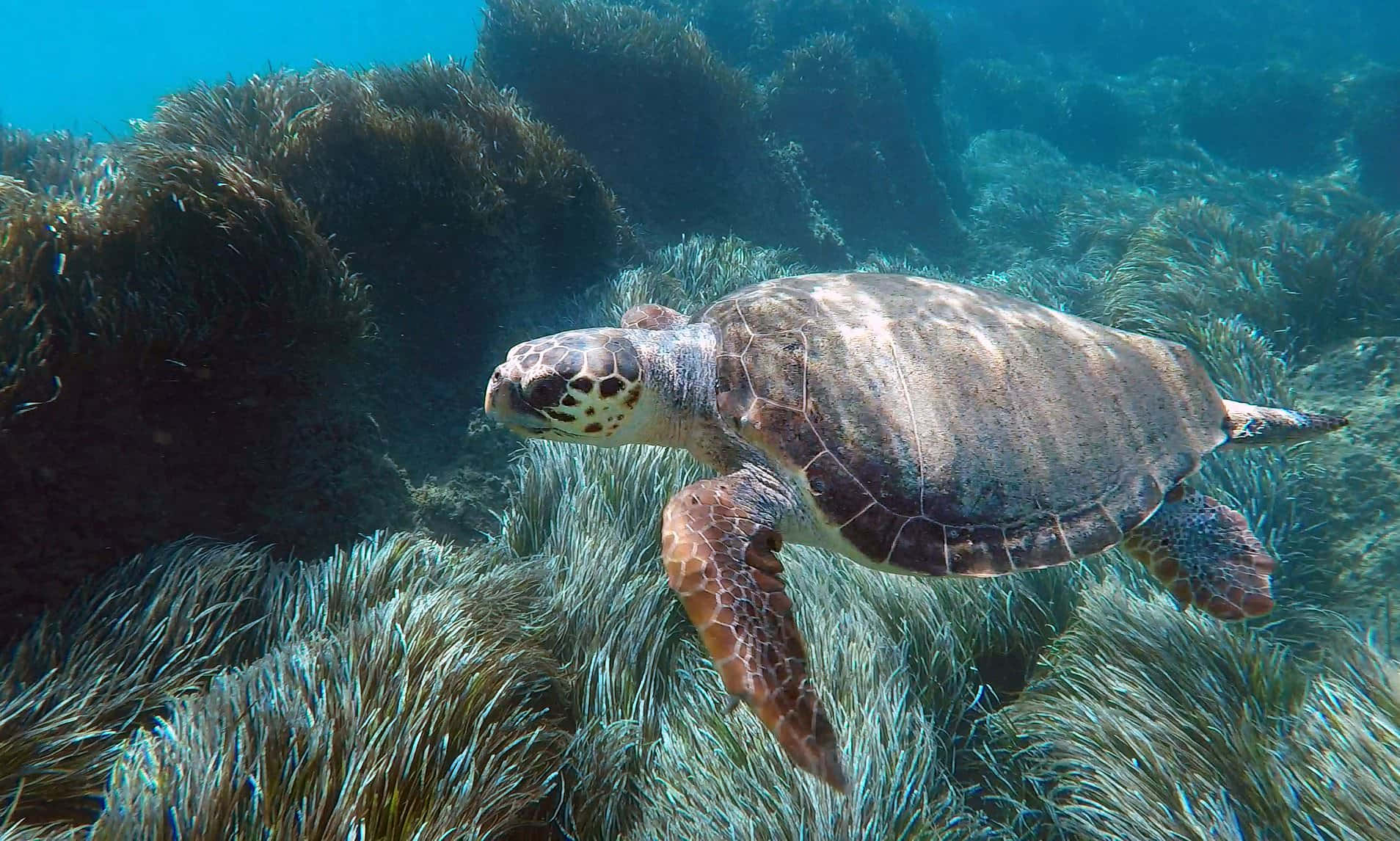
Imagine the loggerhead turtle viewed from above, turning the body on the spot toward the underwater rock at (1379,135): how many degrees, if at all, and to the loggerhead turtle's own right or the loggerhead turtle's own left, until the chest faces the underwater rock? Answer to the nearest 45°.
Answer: approximately 135° to the loggerhead turtle's own right

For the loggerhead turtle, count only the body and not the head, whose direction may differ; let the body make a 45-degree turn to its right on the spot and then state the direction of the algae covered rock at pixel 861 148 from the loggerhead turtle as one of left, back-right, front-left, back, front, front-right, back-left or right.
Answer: front-right

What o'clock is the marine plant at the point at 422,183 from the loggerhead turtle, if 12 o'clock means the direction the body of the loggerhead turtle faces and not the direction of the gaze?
The marine plant is roughly at 1 o'clock from the loggerhead turtle.

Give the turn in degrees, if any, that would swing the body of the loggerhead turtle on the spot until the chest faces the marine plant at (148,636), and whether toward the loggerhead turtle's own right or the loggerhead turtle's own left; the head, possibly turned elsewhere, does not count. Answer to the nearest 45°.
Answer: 0° — it already faces it

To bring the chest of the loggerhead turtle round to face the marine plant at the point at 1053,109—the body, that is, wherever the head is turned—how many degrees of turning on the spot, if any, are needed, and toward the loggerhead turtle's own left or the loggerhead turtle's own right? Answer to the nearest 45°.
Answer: approximately 90° to the loggerhead turtle's own right

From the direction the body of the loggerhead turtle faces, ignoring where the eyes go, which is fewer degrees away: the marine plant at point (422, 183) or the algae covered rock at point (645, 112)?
the marine plant

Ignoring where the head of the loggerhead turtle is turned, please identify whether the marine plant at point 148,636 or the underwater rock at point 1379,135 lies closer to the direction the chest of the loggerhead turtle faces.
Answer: the marine plant

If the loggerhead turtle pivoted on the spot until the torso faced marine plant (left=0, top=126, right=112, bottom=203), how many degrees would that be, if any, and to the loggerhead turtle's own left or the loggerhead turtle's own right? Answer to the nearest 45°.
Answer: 0° — it already faces it

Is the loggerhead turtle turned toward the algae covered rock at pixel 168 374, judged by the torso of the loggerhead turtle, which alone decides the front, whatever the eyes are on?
yes

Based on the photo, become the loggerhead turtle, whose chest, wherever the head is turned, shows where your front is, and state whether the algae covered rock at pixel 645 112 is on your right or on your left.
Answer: on your right

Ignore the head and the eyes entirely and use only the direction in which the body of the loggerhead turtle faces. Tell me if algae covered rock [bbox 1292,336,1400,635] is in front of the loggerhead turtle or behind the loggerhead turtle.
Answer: behind

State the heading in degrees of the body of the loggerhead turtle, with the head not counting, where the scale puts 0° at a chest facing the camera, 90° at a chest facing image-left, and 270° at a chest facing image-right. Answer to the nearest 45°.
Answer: approximately 90°
